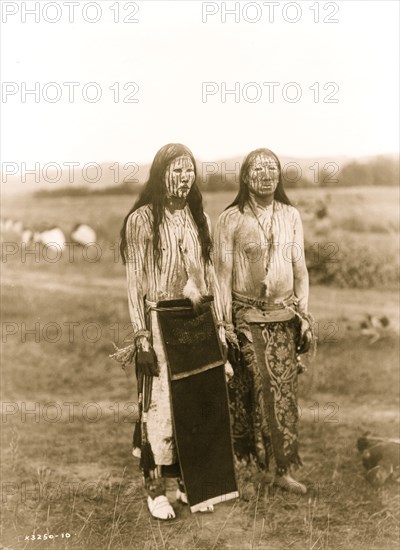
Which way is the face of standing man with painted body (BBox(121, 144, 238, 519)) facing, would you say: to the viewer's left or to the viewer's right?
to the viewer's right

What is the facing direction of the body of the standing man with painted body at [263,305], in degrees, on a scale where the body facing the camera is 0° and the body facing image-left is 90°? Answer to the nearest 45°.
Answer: approximately 0°

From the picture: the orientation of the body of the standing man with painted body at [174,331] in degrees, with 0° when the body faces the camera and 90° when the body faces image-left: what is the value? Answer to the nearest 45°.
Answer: approximately 315°

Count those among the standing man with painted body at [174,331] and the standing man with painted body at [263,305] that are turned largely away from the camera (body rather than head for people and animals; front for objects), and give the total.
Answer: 0
